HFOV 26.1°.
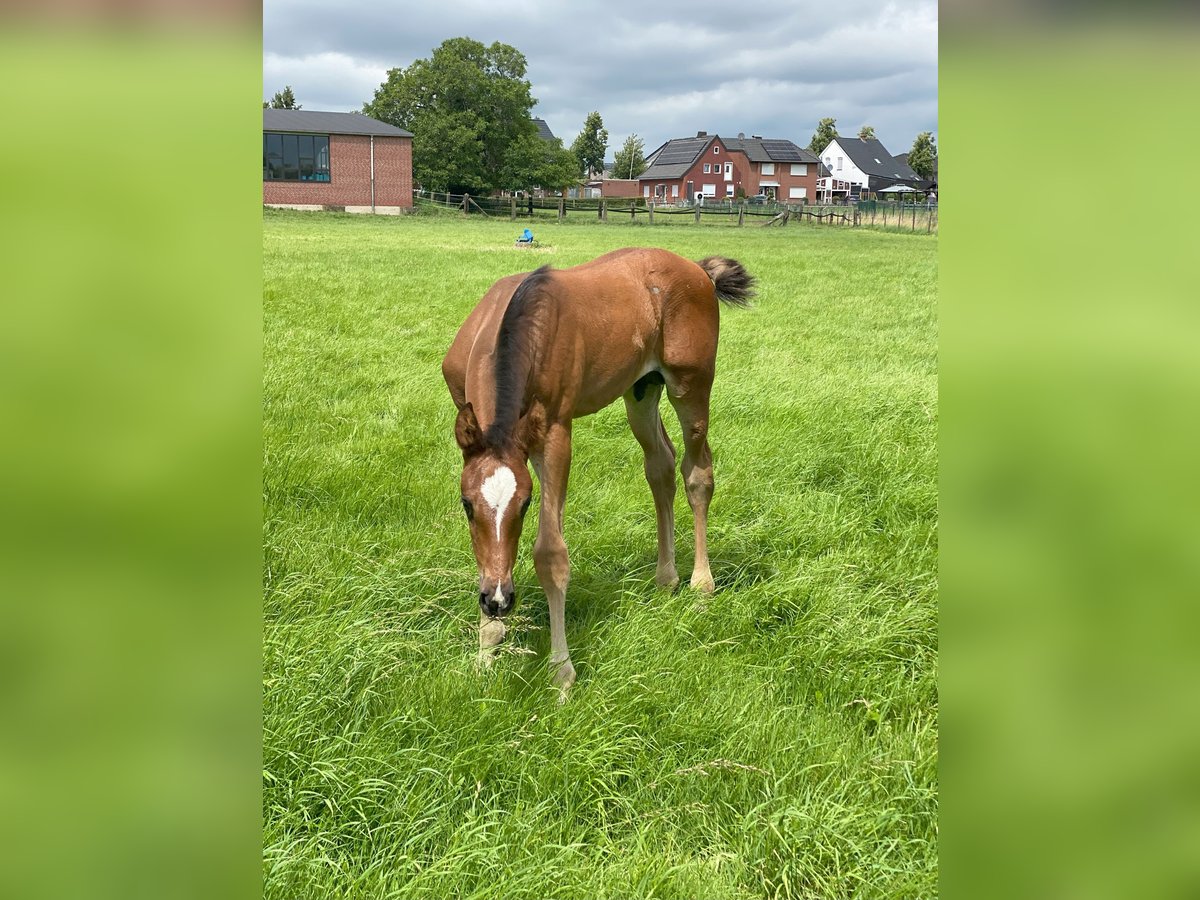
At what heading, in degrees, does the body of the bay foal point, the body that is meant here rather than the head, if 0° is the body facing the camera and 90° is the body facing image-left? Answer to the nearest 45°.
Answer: approximately 45°
